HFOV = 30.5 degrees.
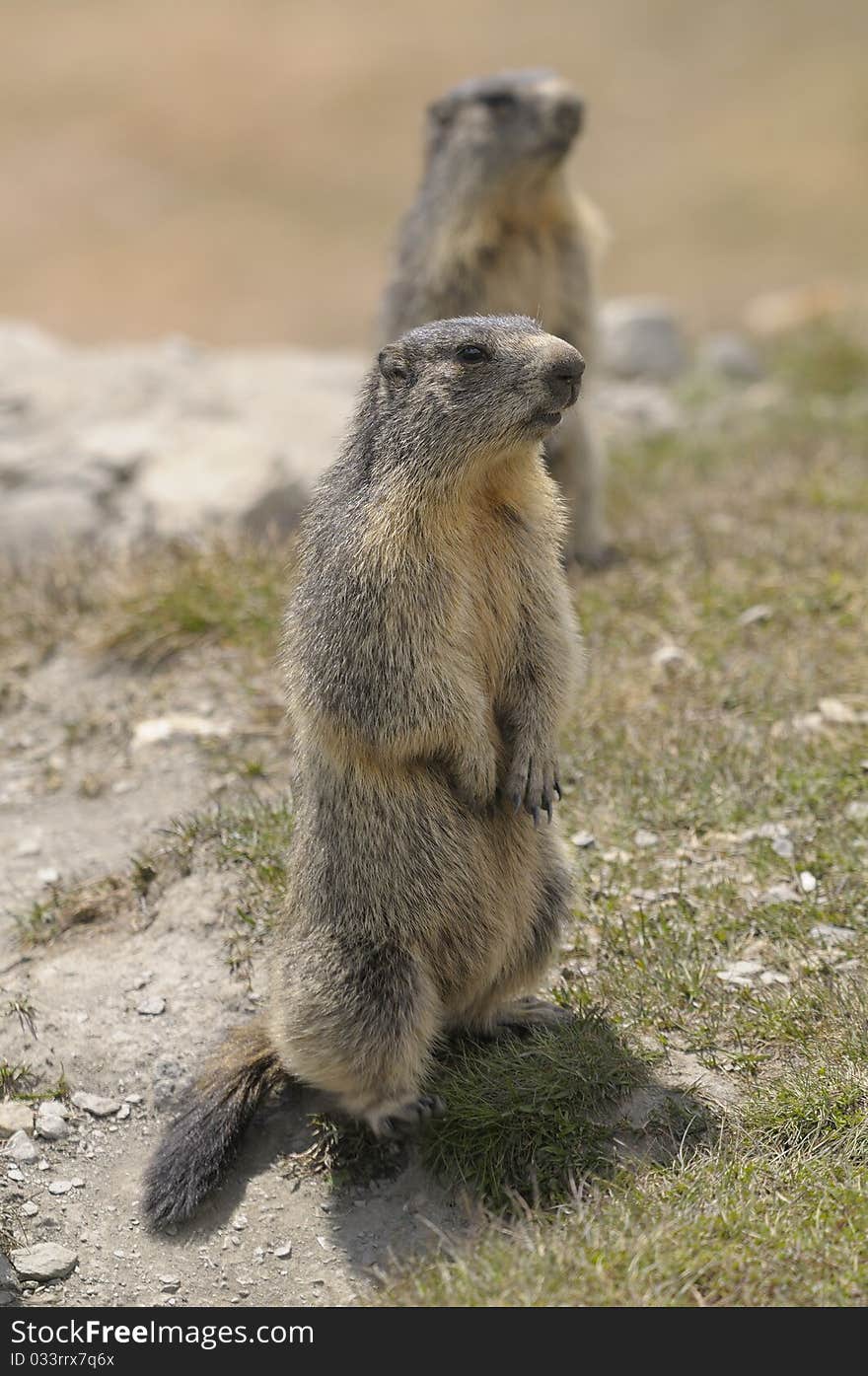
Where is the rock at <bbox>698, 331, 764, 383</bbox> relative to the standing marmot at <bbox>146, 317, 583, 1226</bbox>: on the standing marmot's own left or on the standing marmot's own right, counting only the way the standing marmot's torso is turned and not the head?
on the standing marmot's own left

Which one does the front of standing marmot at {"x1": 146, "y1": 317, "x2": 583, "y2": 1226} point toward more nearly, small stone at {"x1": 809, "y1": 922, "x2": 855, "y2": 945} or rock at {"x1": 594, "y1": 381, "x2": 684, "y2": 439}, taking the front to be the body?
the small stone

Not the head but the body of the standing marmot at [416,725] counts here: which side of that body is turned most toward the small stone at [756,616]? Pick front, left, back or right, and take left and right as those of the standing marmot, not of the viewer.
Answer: left

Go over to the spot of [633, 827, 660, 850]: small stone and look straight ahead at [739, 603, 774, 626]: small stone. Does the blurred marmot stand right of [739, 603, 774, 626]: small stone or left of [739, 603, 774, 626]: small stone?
left

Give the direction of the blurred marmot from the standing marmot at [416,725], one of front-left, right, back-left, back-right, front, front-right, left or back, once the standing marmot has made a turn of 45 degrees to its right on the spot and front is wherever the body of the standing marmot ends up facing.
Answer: back

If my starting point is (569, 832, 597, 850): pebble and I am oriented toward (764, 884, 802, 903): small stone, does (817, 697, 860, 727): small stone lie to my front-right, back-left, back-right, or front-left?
front-left

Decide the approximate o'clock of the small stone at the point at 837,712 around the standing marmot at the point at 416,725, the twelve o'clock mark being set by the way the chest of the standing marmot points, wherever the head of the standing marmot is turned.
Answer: The small stone is roughly at 9 o'clock from the standing marmot.

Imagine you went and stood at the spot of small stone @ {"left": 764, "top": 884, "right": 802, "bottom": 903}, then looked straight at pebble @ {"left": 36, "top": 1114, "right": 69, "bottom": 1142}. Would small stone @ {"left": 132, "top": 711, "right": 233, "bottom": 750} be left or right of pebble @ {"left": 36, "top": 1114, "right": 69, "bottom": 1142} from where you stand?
right

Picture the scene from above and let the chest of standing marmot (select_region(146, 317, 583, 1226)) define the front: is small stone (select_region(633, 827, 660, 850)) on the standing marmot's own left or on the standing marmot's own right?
on the standing marmot's own left

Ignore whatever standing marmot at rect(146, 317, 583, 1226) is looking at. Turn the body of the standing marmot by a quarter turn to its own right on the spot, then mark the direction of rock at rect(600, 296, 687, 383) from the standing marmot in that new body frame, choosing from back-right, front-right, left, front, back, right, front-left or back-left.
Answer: back-right

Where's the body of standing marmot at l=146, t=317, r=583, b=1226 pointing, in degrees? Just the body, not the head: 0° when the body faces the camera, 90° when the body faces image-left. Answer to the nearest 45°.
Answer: approximately 315°

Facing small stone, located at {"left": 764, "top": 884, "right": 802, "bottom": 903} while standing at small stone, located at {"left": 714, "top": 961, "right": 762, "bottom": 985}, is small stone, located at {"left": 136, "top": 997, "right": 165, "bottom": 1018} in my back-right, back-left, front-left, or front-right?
back-left

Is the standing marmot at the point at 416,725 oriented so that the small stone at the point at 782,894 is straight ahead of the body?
no

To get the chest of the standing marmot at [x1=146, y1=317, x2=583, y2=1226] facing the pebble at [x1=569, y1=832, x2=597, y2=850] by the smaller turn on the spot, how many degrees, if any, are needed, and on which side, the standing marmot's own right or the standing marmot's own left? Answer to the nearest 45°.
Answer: approximately 90° to the standing marmot's own left
